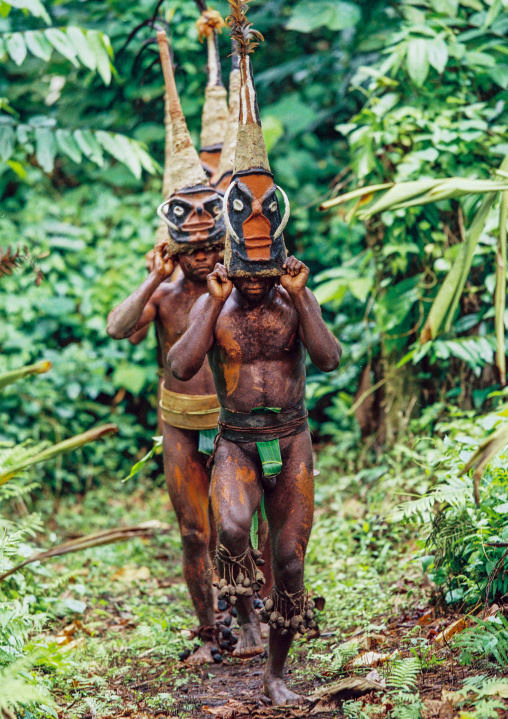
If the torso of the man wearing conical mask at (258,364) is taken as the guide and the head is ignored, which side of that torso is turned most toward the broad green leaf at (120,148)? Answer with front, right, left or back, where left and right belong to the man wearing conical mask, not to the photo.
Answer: back

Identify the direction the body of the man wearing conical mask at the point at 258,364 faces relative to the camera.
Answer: toward the camera

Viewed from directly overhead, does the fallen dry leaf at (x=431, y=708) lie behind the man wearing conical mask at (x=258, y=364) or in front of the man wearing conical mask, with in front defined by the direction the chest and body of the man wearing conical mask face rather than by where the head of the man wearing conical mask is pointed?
in front

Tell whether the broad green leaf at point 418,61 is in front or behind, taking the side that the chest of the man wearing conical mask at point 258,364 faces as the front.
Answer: behind

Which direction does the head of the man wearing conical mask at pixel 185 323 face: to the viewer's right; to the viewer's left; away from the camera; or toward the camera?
toward the camera

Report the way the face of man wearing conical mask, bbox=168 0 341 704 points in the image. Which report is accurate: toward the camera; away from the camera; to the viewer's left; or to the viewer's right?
toward the camera

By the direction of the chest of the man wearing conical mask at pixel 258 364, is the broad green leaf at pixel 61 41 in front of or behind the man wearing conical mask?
behind

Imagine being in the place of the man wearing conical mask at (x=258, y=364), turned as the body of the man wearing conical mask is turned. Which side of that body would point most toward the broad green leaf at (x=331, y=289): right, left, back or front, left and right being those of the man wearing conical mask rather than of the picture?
back
